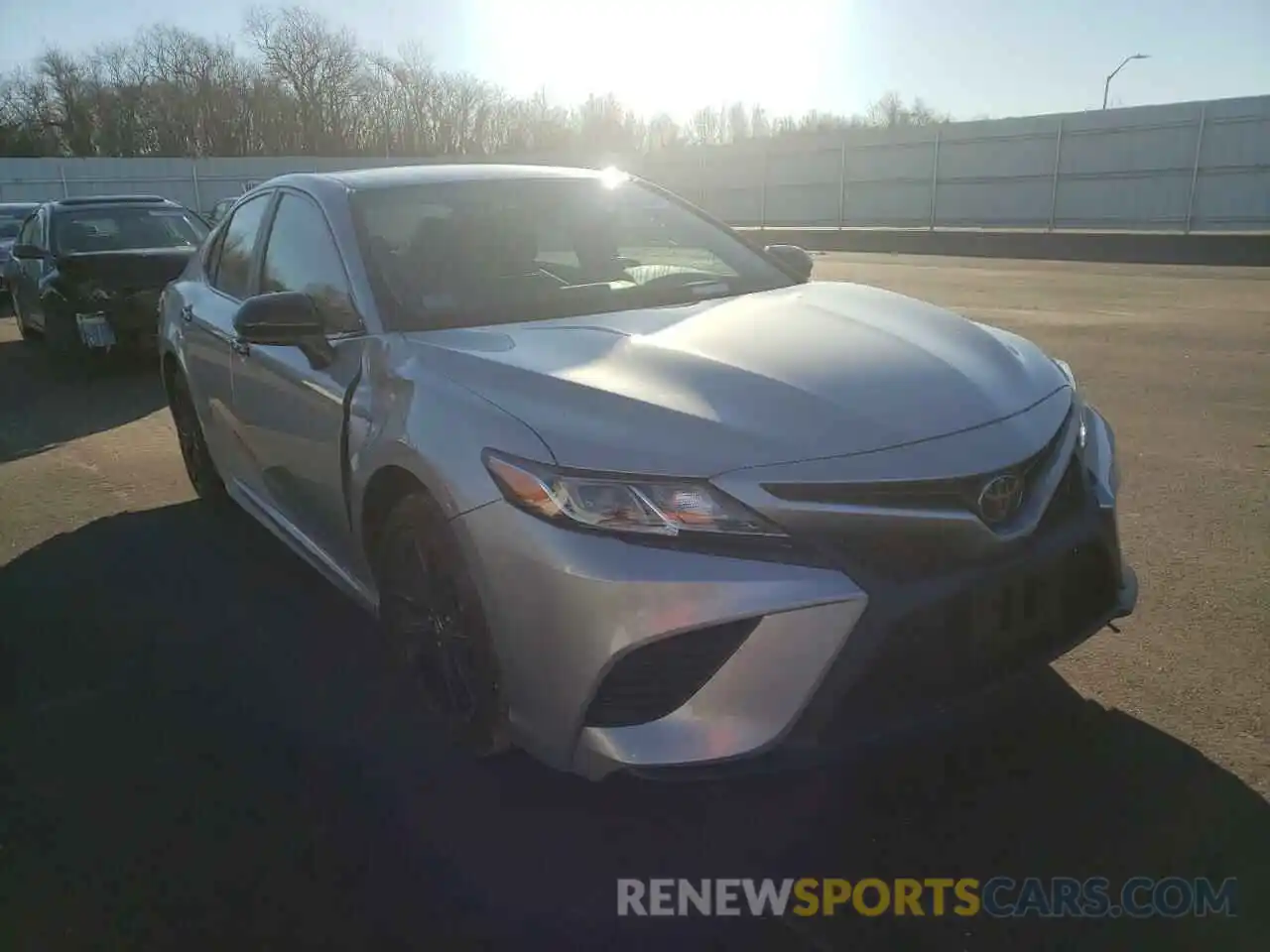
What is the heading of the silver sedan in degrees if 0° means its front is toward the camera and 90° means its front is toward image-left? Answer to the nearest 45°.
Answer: approximately 315°

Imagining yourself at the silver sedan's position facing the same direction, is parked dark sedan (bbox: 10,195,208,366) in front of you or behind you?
behind

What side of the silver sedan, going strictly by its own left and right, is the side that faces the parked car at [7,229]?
back
